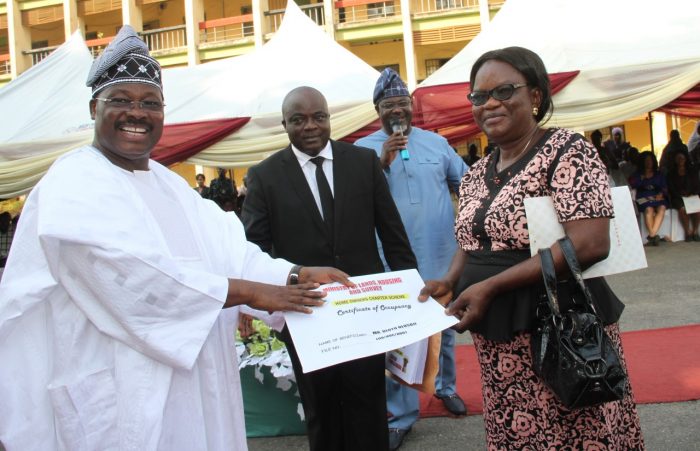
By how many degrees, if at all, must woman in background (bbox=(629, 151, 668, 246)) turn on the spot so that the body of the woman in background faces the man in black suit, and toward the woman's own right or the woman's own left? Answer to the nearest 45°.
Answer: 0° — they already face them

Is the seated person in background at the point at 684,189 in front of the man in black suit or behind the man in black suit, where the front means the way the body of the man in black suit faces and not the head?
behind

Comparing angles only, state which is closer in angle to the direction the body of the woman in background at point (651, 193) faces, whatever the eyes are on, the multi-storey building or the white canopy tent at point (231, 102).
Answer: the white canopy tent

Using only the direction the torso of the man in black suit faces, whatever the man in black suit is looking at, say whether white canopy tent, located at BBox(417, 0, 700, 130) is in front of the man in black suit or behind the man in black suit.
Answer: behind

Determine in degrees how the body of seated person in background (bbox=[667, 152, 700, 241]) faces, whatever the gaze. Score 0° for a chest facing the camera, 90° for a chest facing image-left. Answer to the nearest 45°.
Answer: approximately 0°

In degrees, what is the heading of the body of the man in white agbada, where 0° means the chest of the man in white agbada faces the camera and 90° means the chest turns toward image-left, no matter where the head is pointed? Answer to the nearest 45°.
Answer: approximately 315°
